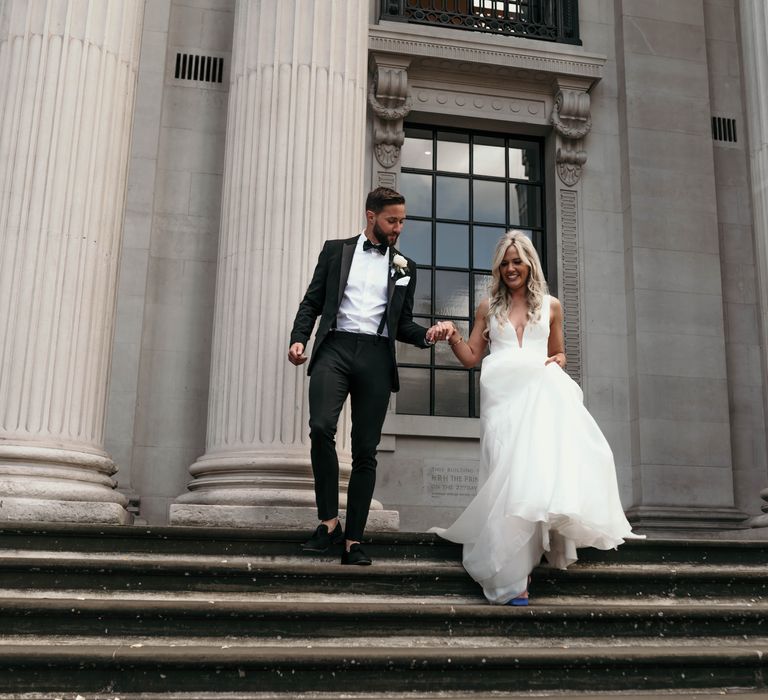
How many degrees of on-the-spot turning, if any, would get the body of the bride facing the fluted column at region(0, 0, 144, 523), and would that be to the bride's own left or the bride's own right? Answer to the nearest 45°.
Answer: approximately 90° to the bride's own right

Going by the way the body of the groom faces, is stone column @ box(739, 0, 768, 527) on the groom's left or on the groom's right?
on the groom's left

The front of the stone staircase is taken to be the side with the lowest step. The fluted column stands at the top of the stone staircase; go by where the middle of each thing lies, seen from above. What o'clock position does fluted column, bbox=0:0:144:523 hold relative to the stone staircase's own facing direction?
The fluted column is roughly at 4 o'clock from the stone staircase.

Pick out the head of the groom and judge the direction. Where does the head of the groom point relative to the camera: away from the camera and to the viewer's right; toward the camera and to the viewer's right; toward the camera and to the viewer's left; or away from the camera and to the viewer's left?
toward the camera and to the viewer's right

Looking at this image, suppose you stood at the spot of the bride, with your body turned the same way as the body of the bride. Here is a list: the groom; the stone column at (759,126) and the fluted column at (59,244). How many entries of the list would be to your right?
2

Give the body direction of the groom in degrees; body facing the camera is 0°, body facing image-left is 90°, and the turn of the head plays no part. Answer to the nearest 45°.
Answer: approximately 0°

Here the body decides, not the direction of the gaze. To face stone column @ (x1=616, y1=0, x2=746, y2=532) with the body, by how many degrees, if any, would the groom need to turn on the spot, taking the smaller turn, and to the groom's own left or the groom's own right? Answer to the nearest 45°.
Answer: approximately 135° to the groom's own left

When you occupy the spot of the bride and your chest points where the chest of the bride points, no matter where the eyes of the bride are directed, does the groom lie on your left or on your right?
on your right

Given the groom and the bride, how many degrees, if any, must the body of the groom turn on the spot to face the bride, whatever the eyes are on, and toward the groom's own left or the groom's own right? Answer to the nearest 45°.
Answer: approximately 90° to the groom's own left
